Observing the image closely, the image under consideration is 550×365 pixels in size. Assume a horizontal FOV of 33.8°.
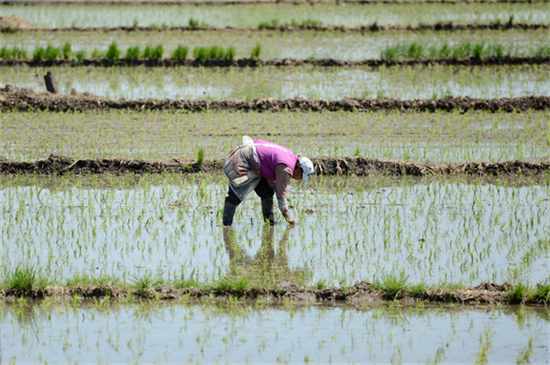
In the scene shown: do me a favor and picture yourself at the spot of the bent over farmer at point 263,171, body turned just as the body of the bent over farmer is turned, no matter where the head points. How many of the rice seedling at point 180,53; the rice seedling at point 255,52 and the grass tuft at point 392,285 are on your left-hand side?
2

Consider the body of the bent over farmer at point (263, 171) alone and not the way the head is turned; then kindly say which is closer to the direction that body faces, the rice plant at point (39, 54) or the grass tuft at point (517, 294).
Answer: the grass tuft

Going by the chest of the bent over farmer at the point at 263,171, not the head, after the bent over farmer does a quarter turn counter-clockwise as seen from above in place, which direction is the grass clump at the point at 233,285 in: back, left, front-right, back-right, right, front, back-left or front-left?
back

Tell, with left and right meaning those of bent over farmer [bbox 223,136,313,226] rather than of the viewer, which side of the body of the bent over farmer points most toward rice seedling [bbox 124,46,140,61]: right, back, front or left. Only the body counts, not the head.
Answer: left

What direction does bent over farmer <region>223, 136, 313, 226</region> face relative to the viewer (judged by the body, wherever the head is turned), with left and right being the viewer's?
facing to the right of the viewer

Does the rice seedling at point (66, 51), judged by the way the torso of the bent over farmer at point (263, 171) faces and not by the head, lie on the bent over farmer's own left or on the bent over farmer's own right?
on the bent over farmer's own left

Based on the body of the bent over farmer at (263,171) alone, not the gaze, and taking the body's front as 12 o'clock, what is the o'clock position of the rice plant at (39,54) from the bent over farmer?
The rice plant is roughly at 8 o'clock from the bent over farmer.

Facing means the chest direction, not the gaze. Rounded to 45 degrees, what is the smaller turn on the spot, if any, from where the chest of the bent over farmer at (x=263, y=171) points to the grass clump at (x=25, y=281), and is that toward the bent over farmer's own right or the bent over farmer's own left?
approximately 135° to the bent over farmer's own right

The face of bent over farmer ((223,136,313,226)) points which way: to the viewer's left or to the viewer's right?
to the viewer's right
